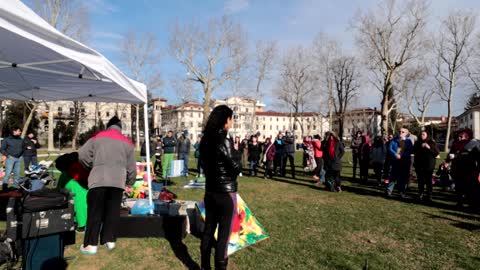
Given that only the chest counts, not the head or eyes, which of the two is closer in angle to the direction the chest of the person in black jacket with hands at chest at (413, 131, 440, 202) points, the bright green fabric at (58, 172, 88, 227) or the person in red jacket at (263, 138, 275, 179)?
the bright green fabric

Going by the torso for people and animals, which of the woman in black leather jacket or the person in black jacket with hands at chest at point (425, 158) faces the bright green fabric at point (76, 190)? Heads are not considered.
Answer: the person in black jacket with hands at chest

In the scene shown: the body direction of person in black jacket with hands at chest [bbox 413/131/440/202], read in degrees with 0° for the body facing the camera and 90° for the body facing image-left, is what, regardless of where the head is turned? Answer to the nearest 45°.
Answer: approximately 45°

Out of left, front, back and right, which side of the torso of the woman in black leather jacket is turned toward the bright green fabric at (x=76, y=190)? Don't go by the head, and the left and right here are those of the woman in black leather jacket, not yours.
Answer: left

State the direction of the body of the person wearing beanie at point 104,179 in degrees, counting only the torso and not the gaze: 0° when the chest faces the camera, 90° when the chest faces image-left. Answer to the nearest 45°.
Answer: approximately 180°

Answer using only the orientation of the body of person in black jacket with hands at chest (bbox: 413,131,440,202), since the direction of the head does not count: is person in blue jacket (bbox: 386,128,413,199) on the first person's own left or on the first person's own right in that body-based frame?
on the first person's own right

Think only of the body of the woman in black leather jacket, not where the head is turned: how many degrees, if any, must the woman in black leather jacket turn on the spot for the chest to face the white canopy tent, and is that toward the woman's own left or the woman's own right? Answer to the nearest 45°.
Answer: approximately 90° to the woman's own left

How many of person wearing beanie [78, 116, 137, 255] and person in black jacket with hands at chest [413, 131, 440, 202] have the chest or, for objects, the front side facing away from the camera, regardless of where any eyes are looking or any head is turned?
1

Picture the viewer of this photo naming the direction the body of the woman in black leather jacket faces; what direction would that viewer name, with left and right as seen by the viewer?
facing away from the viewer and to the right of the viewer

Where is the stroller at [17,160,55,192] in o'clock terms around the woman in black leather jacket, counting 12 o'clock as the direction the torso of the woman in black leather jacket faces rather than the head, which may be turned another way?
The stroller is roughly at 9 o'clock from the woman in black leather jacket.

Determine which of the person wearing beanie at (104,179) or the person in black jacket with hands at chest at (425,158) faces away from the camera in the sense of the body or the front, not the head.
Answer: the person wearing beanie
